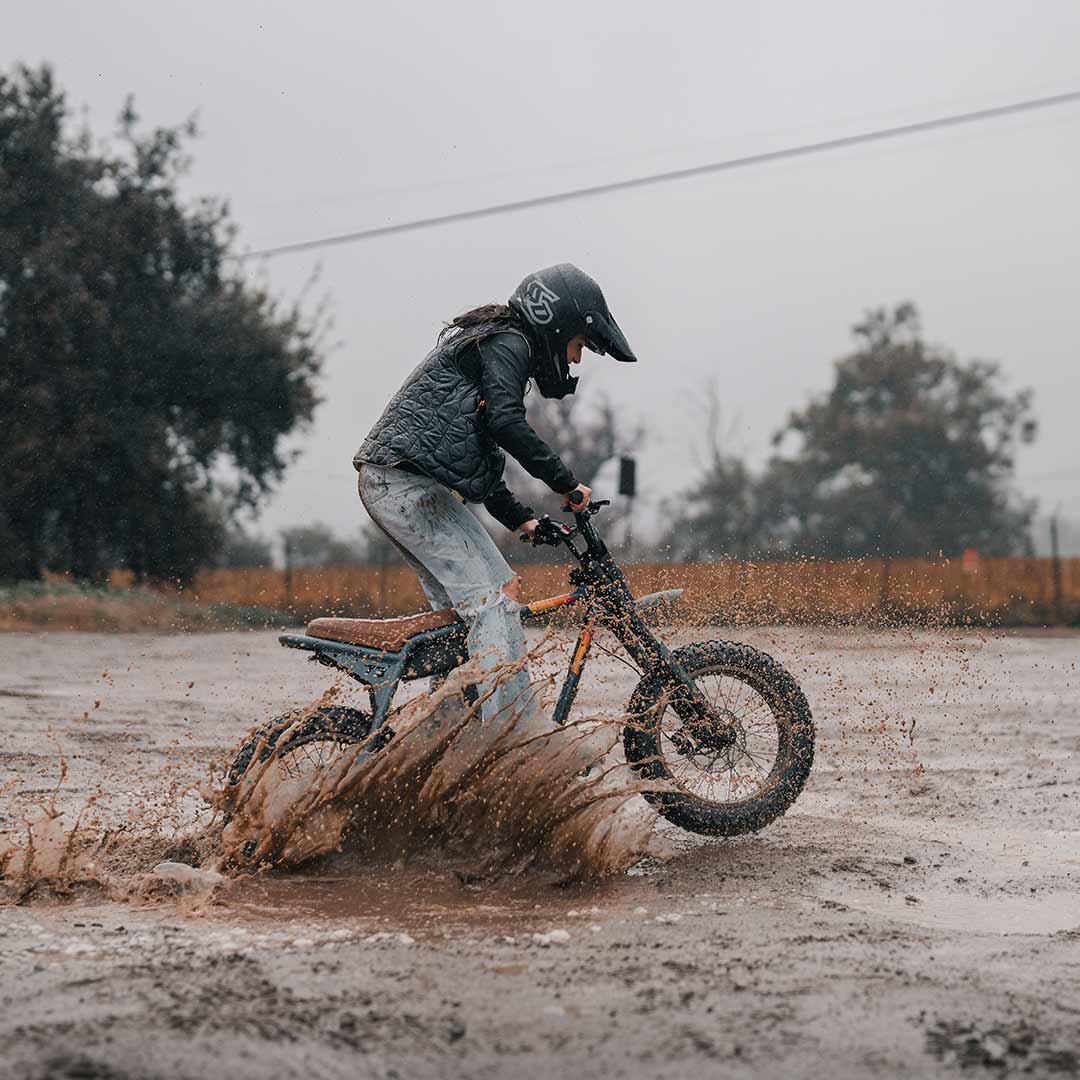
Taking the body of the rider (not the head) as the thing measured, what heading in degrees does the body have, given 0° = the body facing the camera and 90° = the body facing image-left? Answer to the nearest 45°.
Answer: approximately 270°

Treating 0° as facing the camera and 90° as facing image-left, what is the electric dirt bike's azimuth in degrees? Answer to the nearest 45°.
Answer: approximately 270°

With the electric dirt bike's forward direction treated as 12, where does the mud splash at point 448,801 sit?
The mud splash is roughly at 5 o'clock from the electric dirt bike.

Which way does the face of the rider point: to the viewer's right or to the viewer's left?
to the viewer's right
